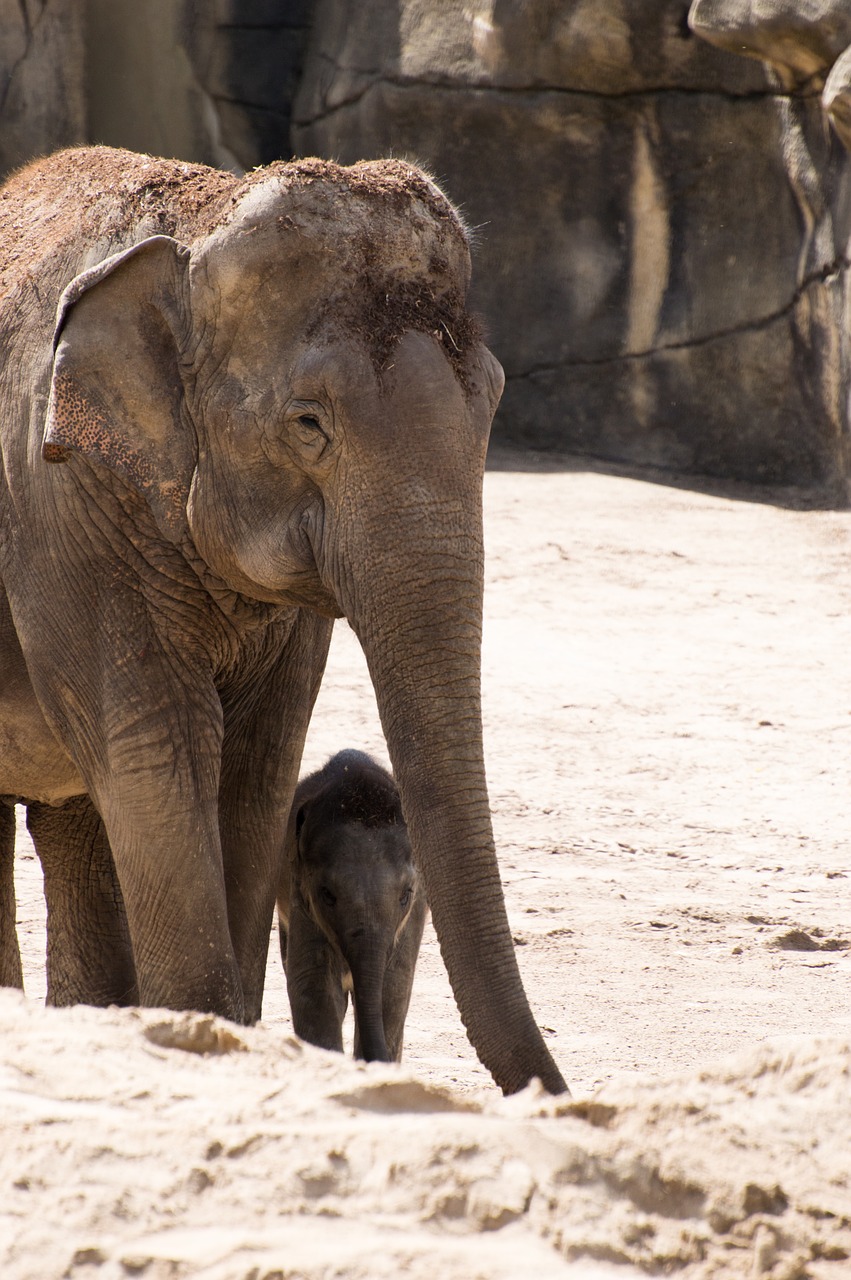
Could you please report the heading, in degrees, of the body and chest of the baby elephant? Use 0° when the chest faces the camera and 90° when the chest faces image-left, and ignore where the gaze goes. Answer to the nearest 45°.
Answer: approximately 0°

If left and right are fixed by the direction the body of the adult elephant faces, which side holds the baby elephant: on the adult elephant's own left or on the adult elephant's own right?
on the adult elephant's own left

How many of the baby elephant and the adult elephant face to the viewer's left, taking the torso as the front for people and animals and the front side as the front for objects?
0

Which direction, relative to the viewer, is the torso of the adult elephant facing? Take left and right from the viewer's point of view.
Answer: facing the viewer and to the right of the viewer
